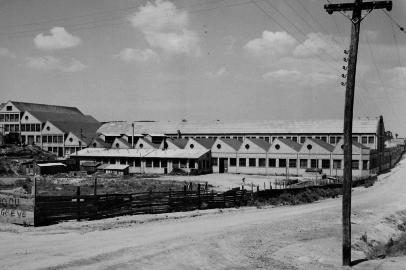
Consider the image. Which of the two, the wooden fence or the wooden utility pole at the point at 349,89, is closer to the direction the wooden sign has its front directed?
the wooden utility pole

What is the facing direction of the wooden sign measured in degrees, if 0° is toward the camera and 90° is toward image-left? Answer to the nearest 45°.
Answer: approximately 0°

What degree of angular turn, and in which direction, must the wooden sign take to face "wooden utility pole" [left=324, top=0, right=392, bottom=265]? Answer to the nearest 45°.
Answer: approximately 45° to its left

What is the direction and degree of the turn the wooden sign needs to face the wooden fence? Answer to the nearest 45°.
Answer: approximately 135° to its left
